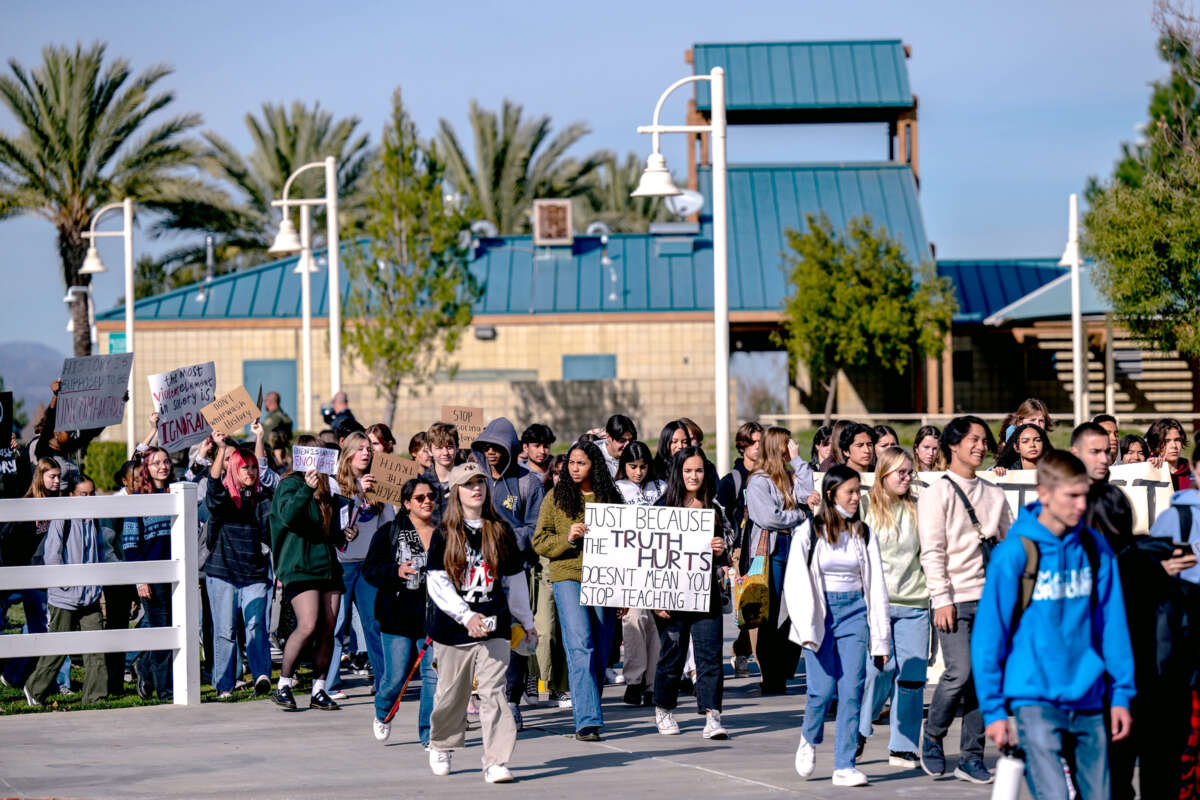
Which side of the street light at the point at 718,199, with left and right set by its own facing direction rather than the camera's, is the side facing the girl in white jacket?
left

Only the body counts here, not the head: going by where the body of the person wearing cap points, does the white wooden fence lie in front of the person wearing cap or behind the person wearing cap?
behind

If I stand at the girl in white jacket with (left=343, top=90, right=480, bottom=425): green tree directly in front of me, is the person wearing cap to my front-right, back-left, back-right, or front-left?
front-left

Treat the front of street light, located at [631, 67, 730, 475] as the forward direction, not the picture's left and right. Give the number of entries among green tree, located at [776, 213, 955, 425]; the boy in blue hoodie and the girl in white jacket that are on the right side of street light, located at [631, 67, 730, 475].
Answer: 1

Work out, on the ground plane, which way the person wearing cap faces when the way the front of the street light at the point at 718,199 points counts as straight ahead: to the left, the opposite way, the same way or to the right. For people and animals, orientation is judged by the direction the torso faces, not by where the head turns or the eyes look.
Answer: to the left

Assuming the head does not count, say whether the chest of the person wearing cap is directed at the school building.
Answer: no

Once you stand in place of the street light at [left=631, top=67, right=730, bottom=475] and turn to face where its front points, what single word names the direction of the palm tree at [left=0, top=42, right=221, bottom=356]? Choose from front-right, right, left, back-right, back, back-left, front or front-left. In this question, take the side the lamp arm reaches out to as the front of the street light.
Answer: front-right

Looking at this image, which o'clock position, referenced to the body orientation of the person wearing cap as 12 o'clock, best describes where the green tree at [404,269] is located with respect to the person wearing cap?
The green tree is roughly at 6 o'clock from the person wearing cap.

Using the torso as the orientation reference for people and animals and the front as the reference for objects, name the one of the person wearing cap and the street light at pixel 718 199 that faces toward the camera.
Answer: the person wearing cap

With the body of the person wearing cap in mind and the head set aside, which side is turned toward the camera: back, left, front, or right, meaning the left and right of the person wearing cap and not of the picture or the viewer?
front

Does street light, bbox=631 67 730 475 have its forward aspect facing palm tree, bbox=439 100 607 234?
no

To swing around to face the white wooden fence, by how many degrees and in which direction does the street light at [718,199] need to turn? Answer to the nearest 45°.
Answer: approximately 45° to its left

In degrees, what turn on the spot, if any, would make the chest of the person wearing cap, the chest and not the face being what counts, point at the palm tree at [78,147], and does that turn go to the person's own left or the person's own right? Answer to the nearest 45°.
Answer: approximately 180°

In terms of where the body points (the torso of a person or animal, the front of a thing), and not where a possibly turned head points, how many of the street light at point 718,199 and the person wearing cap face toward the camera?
1

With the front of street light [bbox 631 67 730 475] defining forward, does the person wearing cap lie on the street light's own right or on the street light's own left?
on the street light's own left

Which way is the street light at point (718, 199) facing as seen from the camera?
to the viewer's left
